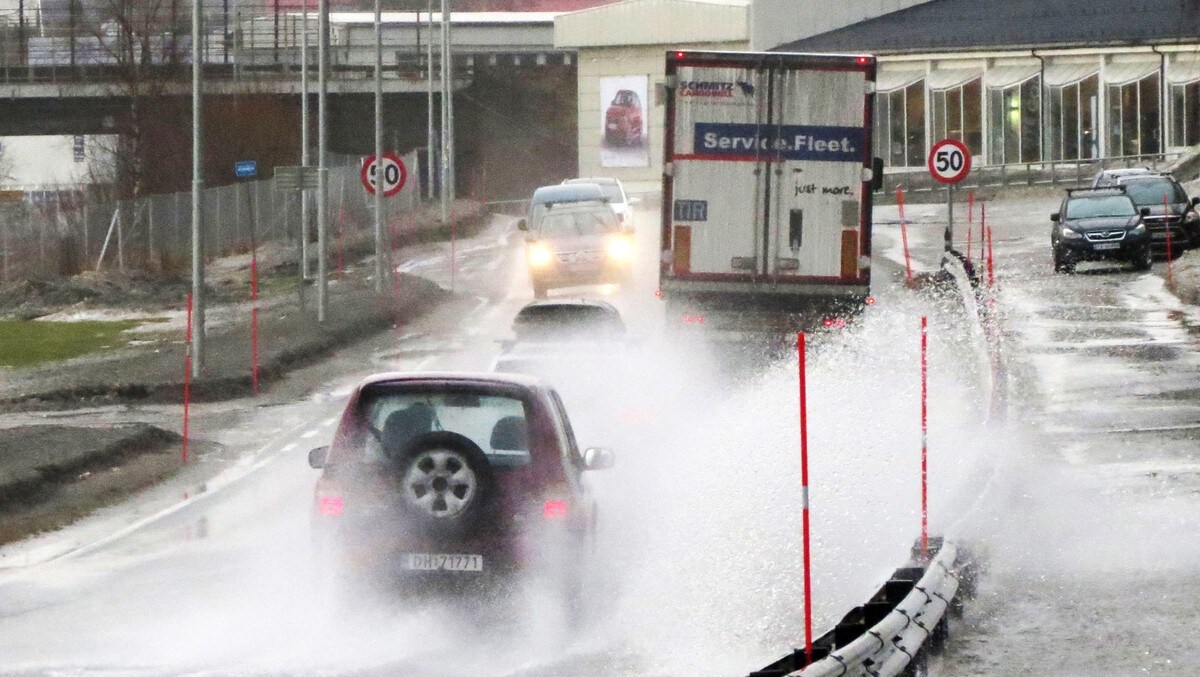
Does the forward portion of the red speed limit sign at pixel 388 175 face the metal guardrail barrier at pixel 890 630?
yes

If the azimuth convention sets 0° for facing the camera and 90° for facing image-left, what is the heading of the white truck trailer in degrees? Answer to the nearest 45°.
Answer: approximately 180°

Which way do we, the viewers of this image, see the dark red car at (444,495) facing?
facing away from the viewer

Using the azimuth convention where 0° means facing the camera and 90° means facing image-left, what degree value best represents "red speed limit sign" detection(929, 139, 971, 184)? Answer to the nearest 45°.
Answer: approximately 0°

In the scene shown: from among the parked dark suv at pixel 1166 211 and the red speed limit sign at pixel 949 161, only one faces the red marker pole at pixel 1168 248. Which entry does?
the parked dark suv

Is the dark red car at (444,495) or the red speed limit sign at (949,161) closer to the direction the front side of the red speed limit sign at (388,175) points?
the dark red car

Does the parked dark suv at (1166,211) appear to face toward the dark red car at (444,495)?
yes

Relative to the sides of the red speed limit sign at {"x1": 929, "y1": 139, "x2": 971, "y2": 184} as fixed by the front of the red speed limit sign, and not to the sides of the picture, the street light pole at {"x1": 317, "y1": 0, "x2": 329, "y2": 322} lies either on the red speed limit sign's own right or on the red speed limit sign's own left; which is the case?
on the red speed limit sign's own right

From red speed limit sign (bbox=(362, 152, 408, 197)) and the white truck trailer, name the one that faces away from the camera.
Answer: the white truck trailer

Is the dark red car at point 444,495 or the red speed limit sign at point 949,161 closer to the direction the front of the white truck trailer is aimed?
the red speed limit sign

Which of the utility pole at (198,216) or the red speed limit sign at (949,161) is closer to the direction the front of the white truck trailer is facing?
the red speed limit sign

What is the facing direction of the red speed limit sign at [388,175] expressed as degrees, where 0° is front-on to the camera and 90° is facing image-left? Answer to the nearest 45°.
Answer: approximately 0°
